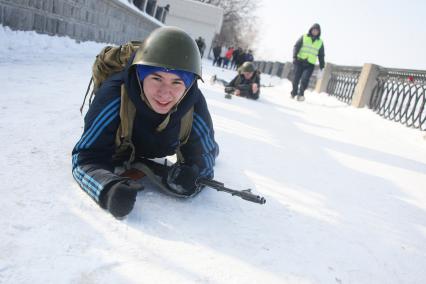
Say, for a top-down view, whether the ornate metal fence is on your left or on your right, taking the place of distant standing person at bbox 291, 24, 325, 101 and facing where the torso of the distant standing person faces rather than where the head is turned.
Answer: on your left

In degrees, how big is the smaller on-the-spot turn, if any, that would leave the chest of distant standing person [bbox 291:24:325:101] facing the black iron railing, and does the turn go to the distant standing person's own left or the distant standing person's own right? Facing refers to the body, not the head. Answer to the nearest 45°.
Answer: approximately 135° to the distant standing person's own left

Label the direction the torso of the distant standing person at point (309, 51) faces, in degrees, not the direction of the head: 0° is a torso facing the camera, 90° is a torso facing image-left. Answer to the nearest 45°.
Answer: approximately 0°

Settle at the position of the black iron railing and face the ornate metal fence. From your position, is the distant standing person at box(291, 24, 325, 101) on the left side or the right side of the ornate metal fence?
right

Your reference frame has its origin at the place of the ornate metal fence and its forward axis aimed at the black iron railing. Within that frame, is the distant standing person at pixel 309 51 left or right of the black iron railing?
left
